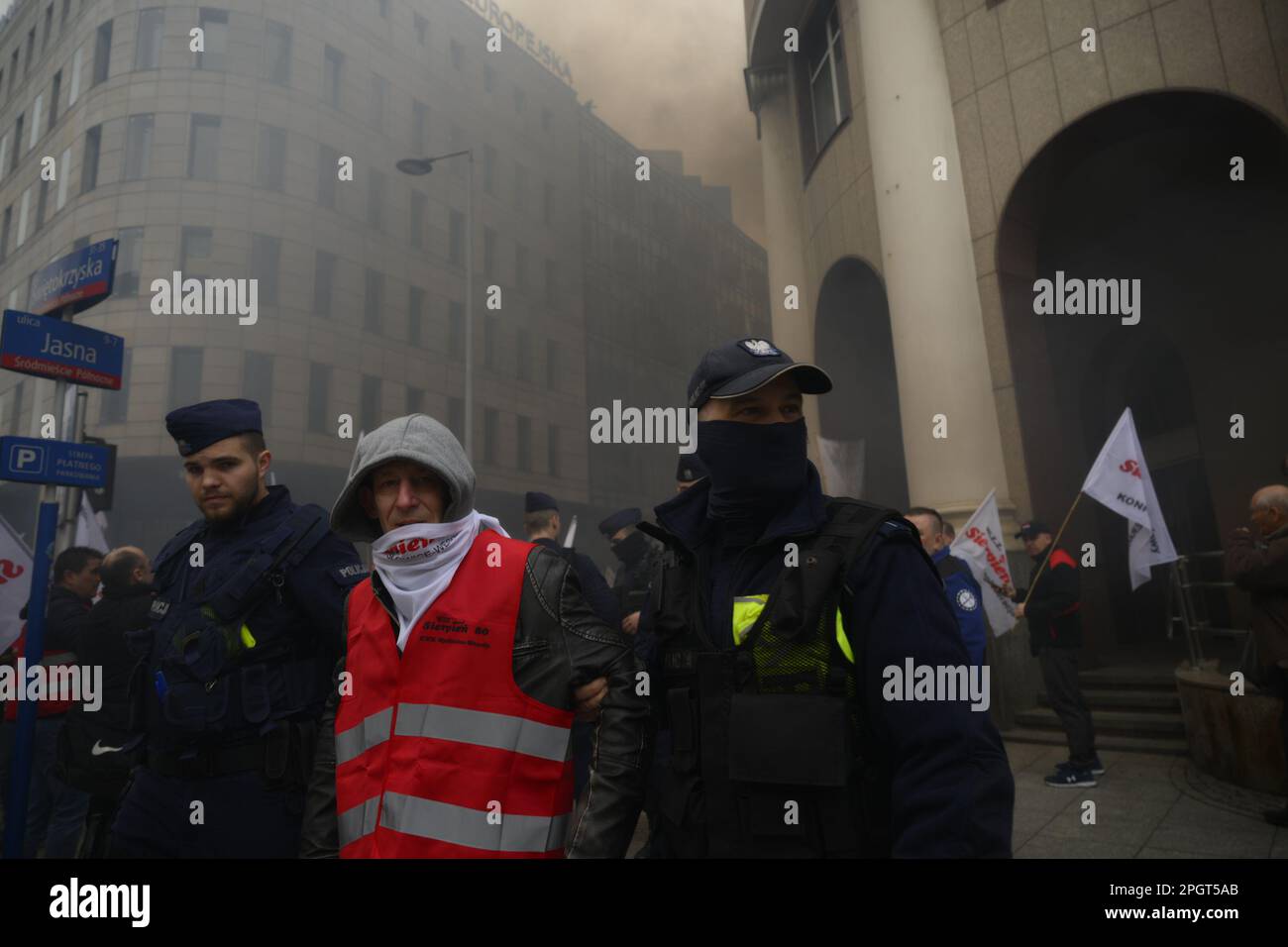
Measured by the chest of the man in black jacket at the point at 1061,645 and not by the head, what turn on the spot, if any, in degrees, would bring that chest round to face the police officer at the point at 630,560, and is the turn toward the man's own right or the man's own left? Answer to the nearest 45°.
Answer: approximately 45° to the man's own left

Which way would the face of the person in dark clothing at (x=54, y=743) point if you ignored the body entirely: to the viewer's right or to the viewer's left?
to the viewer's right

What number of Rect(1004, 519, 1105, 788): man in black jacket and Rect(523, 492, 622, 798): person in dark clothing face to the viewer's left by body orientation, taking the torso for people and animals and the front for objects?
1

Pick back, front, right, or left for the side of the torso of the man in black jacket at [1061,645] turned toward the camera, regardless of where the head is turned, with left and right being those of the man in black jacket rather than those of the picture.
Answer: left

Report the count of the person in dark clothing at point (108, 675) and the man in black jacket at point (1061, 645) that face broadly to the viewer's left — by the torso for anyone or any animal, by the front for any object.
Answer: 1

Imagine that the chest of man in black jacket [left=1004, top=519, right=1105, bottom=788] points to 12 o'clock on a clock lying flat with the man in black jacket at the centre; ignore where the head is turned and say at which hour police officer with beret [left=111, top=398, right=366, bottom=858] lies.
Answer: The police officer with beret is roughly at 10 o'clock from the man in black jacket.

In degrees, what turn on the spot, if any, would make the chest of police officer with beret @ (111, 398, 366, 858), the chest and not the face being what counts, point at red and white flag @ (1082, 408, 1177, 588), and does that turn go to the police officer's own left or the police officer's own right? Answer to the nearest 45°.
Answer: approximately 135° to the police officer's own left
